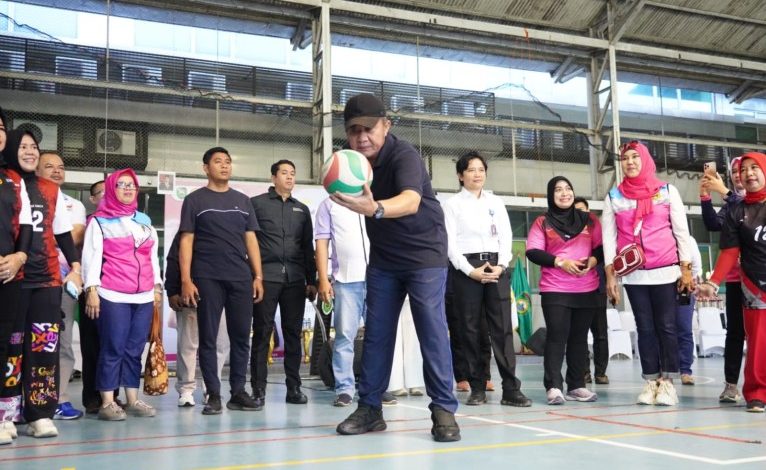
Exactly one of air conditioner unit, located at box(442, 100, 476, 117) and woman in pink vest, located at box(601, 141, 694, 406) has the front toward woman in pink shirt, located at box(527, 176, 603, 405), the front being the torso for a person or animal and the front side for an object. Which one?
the air conditioner unit

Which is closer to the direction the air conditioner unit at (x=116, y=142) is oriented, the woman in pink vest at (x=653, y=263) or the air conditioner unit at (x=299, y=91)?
the woman in pink vest

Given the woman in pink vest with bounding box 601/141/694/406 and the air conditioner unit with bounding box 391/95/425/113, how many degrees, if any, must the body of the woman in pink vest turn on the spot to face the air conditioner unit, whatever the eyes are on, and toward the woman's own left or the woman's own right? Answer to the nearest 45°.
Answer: approximately 135° to the woman's own right

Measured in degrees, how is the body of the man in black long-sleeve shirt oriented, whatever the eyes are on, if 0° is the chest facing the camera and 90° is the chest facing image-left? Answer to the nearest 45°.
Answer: approximately 0°

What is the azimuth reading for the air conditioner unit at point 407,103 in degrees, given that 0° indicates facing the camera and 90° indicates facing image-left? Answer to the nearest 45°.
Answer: approximately 0°

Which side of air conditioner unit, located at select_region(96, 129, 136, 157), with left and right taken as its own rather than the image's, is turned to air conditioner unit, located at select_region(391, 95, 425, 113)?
left

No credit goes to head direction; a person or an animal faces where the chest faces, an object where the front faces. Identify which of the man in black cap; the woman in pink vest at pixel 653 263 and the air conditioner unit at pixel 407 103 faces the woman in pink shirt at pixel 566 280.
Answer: the air conditioner unit
